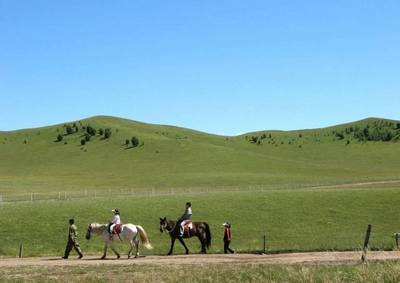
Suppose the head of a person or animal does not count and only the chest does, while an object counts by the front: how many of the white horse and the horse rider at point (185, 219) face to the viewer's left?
2

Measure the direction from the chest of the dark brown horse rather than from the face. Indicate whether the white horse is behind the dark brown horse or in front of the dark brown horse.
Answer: in front

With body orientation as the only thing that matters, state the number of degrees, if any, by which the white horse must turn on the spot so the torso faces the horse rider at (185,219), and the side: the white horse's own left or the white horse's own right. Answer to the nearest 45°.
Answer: approximately 180°

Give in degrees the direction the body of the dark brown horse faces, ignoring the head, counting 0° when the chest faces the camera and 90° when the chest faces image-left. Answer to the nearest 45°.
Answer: approximately 90°

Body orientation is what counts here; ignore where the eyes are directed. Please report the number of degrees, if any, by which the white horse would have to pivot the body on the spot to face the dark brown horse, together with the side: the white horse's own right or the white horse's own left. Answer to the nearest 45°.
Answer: approximately 180°

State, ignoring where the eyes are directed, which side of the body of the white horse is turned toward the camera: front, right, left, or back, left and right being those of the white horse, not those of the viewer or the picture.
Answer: left

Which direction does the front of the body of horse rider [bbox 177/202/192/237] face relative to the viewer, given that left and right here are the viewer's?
facing to the left of the viewer

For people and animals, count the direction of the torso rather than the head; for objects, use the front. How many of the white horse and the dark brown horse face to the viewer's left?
2

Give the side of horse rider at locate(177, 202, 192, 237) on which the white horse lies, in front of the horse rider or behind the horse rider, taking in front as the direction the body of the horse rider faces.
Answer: in front
